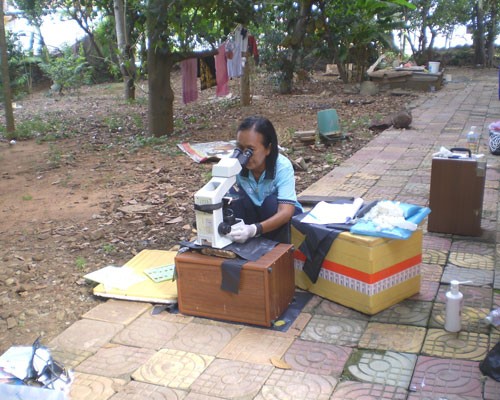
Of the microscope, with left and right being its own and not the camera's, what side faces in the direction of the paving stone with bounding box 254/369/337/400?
right

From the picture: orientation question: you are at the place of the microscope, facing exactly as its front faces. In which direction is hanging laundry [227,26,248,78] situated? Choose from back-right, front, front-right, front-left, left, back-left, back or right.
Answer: front-left

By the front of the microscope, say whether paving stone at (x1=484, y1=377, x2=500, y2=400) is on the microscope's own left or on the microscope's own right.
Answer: on the microscope's own right

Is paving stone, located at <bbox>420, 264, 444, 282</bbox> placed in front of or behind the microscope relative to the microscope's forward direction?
in front

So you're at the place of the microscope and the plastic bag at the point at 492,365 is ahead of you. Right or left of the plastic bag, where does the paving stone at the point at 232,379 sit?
right

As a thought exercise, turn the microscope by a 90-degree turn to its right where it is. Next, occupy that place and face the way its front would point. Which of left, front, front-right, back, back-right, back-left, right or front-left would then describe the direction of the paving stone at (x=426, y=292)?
front-left

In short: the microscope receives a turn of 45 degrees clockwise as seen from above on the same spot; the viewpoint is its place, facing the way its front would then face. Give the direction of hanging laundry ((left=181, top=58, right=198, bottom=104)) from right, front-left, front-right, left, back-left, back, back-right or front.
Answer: left

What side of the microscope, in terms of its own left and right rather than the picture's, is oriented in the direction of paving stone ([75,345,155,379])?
back

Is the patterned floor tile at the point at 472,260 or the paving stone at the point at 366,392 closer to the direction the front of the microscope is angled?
the patterned floor tile

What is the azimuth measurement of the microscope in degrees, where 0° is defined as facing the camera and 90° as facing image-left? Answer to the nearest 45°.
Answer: approximately 225°

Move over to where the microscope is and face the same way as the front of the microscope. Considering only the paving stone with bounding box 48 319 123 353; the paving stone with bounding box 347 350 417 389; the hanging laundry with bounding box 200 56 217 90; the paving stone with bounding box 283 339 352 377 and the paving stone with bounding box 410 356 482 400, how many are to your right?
3

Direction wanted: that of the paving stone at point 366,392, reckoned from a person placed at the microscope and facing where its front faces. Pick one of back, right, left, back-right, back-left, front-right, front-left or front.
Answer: right

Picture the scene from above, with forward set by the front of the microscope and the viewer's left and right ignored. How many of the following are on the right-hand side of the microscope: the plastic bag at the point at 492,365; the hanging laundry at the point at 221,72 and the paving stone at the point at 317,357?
2
